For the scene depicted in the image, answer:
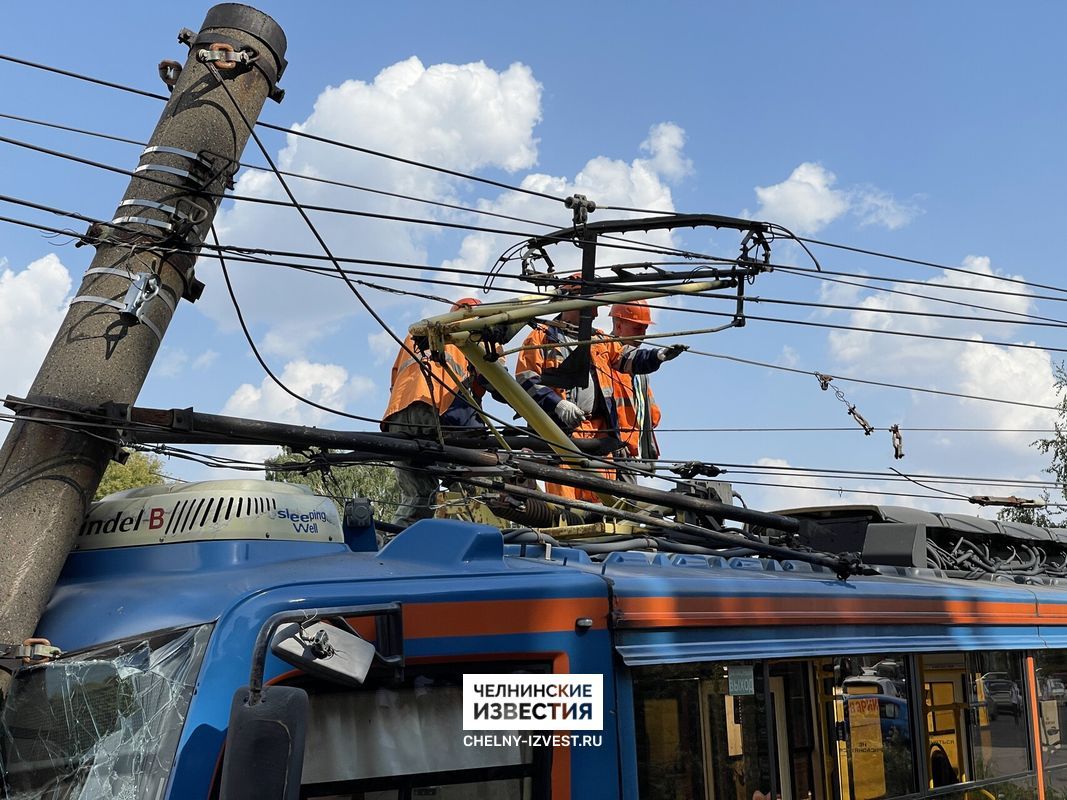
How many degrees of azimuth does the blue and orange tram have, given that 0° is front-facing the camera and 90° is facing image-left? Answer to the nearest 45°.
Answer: approximately 45°
